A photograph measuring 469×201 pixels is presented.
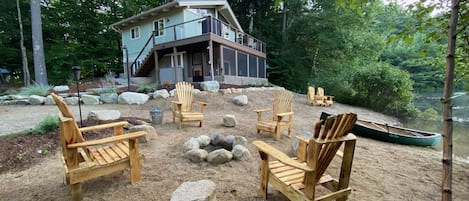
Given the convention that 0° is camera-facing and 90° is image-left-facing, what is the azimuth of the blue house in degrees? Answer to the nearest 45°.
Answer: approximately 315°

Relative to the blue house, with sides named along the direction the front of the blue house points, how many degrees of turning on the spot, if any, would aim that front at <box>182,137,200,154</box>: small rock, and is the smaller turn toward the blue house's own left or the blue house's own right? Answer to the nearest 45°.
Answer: approximately 45° to the blue house's own right

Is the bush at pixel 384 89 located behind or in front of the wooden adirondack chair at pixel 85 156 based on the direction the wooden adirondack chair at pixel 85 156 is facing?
in front

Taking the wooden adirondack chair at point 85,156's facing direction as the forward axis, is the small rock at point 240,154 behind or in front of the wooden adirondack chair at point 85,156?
in front

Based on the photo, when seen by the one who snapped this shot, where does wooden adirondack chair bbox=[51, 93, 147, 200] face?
facing away from the viewer and to the right of the viewer
